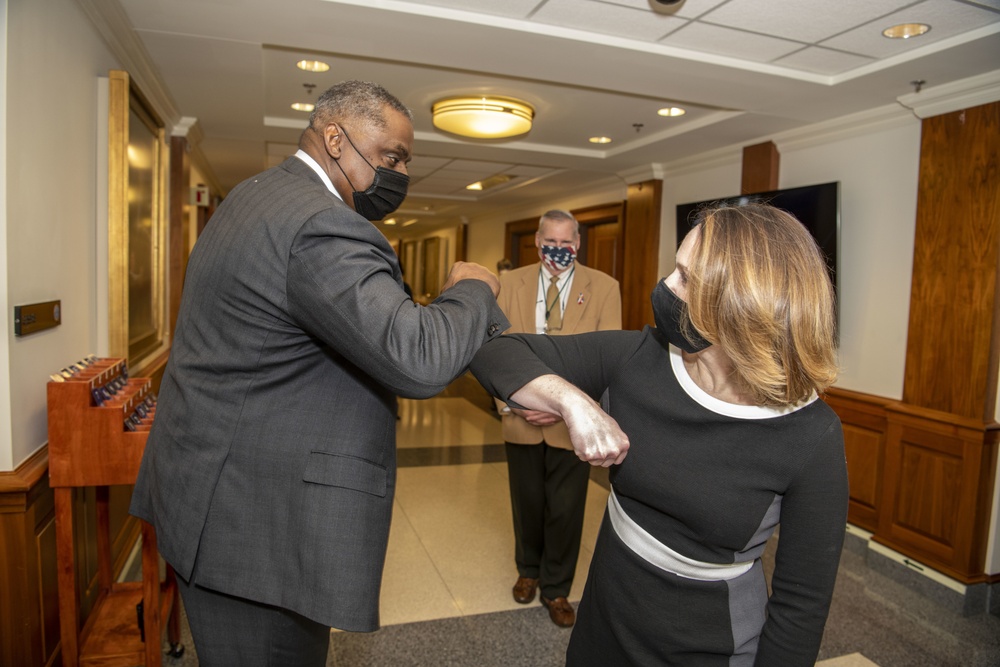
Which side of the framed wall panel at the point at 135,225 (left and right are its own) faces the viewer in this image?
right

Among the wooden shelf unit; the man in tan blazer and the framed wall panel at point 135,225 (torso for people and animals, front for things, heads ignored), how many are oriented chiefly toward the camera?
1

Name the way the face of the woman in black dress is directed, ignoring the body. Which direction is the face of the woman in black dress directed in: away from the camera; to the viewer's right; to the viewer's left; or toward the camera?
to the viewer's left

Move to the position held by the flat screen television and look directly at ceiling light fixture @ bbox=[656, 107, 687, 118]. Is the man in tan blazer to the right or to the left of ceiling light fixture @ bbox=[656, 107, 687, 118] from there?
left

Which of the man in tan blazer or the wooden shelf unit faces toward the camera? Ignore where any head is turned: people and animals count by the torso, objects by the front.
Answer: the man in tan blazer

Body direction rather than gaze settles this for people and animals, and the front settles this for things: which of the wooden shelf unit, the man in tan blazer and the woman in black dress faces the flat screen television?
the wooden shelf unit

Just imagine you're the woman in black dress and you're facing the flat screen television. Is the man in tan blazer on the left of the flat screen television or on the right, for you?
left

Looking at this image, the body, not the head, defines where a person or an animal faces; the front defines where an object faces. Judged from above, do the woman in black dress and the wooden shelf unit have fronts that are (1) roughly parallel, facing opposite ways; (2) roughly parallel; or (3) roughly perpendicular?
roughly parallel, facing opposite ways

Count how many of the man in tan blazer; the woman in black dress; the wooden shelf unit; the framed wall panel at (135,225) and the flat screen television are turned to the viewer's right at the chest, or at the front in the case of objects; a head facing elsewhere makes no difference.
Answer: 2

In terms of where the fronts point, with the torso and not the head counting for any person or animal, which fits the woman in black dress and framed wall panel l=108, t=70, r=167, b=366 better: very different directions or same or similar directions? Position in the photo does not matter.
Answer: very different directions

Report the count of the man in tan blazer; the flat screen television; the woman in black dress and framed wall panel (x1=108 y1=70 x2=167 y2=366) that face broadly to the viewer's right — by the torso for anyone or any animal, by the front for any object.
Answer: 1

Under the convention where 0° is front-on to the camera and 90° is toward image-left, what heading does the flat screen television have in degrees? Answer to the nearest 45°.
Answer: approximately 45°

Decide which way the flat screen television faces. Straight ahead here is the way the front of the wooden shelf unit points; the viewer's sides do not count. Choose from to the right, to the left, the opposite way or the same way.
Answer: the opposite way

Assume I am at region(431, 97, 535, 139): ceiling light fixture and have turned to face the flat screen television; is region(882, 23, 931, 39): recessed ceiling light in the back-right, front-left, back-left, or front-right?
front-right

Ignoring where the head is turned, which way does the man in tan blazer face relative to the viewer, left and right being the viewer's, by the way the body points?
facing the viewer

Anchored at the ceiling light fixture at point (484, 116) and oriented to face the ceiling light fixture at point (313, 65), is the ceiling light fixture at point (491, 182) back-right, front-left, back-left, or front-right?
back-right

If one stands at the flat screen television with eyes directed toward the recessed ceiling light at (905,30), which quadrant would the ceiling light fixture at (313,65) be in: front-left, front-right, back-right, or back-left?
front-right

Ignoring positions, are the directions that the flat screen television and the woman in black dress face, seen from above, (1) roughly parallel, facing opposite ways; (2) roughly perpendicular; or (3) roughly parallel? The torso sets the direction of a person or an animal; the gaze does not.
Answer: roughly parallel

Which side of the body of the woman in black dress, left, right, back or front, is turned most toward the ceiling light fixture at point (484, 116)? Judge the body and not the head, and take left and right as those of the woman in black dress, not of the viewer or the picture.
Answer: right

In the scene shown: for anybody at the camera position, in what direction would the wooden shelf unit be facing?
facing to the right of the viewer
